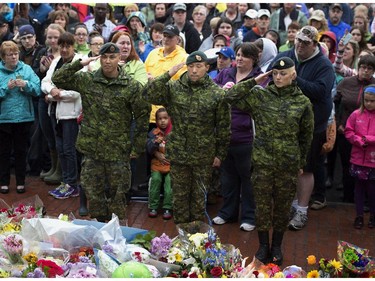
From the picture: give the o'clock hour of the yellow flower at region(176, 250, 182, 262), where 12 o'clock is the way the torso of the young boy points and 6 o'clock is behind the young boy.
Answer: The yellow flower is roughly at 12 o'clock from the young boy.

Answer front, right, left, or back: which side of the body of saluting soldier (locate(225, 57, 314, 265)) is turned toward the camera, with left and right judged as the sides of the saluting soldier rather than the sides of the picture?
front

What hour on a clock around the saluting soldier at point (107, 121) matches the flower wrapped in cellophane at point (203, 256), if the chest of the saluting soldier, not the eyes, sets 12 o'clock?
The flower wrapped in cellophane is roughly at 11 o'clock from the saluting soldier.

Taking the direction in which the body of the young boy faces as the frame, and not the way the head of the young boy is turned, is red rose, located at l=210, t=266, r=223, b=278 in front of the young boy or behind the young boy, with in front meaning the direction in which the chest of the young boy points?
in front

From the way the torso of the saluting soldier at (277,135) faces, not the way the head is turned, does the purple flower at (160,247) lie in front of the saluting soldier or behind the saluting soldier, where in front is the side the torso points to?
in front

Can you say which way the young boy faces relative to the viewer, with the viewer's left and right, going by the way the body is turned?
facing the viewer

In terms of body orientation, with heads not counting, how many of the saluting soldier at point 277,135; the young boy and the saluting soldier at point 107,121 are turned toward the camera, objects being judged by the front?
3

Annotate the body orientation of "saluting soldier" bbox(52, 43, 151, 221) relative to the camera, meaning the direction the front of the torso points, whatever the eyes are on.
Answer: toward the camera

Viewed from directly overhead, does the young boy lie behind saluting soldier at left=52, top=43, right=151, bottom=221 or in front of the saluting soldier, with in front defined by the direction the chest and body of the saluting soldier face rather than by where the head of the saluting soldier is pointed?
behind

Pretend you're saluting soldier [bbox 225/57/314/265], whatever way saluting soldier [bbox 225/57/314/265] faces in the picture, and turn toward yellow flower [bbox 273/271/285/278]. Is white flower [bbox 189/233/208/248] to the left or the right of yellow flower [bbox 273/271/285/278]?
right
